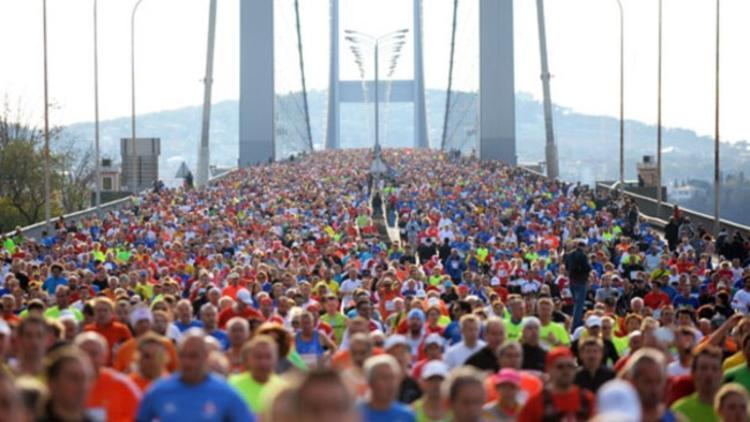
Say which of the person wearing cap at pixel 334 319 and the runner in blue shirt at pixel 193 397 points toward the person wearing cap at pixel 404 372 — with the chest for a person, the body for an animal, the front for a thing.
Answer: the person wearing cap at pixel 334 319

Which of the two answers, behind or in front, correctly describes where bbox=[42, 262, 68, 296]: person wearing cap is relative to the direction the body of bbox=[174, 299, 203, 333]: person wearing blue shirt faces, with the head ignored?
behind

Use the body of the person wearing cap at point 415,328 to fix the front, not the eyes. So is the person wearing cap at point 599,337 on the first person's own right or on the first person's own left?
on the first person's own left

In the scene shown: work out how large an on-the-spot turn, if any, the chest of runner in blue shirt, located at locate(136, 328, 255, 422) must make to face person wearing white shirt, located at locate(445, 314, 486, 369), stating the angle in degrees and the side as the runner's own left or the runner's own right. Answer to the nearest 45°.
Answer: approximately 135° to the runner's own left

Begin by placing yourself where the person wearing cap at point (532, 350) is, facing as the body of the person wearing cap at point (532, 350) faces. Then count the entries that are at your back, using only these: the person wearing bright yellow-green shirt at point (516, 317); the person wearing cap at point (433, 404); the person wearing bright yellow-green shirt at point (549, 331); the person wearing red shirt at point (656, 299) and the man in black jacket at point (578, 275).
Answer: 4

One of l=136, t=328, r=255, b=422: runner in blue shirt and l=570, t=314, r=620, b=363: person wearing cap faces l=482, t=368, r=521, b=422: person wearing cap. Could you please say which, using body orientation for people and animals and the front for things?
l=570, t=314, r=620, b=363: person wearing cap

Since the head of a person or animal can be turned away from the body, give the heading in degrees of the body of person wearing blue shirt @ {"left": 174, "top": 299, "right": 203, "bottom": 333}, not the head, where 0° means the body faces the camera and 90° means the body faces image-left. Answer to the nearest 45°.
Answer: approximately 0°
